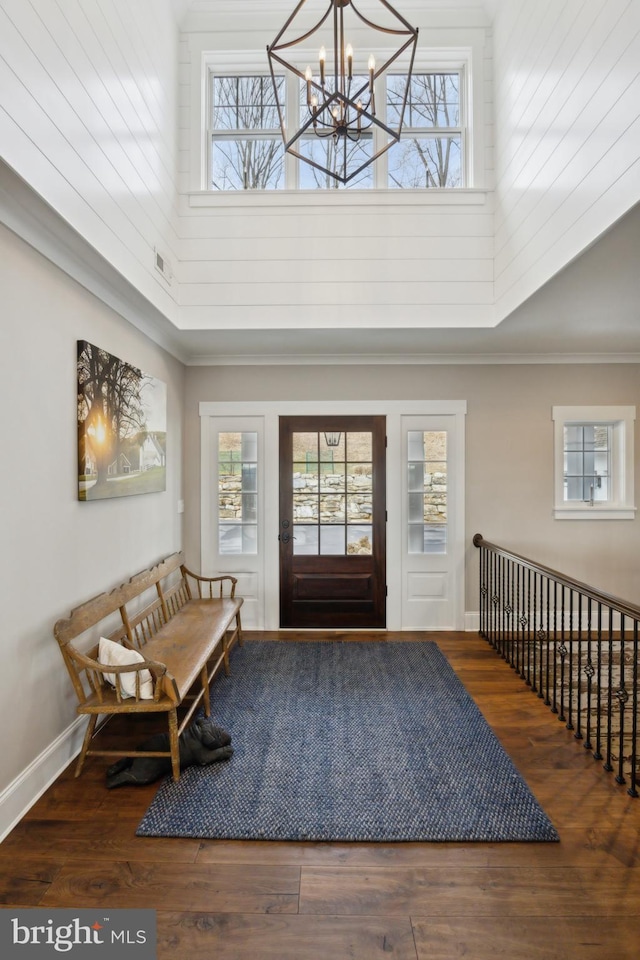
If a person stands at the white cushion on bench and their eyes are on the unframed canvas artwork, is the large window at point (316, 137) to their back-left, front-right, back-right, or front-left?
front-right

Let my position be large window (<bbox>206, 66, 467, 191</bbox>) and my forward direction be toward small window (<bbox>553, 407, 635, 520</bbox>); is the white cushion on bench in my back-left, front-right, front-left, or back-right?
back-right

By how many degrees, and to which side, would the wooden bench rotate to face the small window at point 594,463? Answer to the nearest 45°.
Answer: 0° — it already faces it

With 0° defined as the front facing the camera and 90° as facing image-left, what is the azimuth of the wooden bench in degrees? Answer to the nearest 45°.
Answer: approximately 270°

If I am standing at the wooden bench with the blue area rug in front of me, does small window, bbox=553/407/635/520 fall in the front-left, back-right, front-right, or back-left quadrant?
front-left

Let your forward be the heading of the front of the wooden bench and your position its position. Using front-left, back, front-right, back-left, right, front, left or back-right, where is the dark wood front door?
front-left
